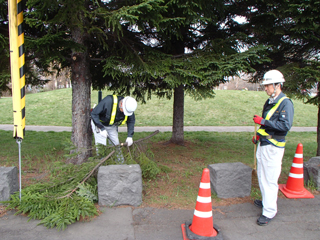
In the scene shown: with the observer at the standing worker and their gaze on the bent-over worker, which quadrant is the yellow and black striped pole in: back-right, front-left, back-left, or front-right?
front-left

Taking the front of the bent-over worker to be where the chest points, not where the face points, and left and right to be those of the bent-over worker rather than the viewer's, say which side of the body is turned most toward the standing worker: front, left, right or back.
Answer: front

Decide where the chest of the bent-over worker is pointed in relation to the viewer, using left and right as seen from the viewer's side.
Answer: facing the viewer and to the right of the viewer

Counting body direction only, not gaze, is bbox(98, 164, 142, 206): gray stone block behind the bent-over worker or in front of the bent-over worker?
in front

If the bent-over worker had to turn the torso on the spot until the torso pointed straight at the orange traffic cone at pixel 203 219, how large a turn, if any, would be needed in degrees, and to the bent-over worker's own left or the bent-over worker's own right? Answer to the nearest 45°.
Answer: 0° — they already face it

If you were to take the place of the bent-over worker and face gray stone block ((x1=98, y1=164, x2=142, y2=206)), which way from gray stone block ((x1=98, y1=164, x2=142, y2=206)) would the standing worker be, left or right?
left

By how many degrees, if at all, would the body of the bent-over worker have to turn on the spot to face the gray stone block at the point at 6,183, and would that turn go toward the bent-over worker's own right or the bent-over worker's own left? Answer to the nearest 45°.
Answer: approximately 90° to the bent-over worker's own right

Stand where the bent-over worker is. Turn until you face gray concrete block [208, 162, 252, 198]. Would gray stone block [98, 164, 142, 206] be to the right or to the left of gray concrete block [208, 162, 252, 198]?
right

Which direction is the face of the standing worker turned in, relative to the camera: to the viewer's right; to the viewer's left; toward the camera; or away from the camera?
to the viewer's left

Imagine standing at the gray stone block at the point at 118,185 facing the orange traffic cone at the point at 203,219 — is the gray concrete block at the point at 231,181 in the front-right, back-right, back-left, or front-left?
front-left

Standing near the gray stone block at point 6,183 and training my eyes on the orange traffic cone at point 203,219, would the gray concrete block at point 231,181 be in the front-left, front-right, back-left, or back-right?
front-left

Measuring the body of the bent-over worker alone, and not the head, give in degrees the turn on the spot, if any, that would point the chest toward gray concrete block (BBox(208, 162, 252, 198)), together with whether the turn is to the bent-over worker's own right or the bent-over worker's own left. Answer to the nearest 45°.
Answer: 0° — they already face it

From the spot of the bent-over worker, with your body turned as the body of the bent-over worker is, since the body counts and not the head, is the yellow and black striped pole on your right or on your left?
on your right

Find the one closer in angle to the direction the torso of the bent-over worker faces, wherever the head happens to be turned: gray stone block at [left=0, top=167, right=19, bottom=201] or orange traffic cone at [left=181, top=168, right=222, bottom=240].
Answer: the orange traffic cone
